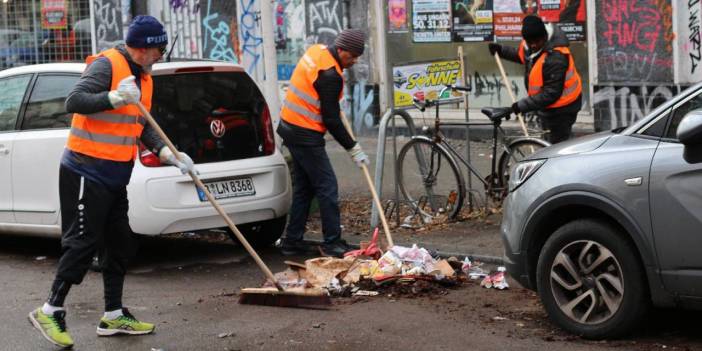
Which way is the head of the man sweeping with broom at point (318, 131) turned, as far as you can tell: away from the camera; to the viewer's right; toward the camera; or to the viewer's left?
to the viewer's right

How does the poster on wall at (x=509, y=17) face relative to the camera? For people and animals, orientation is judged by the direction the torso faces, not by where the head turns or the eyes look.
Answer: toward the camera

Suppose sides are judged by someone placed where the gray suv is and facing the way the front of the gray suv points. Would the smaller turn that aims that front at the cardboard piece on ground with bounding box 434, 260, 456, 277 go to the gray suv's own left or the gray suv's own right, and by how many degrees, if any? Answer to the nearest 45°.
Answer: approximately 45° to the gray suv's own right

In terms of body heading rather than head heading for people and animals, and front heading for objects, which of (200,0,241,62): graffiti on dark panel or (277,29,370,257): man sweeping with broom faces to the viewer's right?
the man sweeping with broom

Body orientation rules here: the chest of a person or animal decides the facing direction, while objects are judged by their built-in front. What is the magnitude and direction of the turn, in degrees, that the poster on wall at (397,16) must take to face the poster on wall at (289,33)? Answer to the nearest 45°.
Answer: approximately 135° to its right

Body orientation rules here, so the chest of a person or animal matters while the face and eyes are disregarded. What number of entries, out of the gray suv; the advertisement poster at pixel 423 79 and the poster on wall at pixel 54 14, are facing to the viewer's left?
1

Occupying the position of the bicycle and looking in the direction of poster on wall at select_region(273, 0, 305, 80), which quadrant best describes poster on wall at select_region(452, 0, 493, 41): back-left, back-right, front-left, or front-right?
front-right

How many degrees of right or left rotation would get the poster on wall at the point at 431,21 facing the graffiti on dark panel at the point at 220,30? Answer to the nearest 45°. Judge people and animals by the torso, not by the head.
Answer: approximately 135° to its right

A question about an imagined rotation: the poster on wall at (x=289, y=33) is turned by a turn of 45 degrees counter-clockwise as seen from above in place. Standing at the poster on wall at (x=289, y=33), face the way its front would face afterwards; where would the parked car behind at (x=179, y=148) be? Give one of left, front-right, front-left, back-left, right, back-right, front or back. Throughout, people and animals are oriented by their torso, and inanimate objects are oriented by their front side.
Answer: front-right

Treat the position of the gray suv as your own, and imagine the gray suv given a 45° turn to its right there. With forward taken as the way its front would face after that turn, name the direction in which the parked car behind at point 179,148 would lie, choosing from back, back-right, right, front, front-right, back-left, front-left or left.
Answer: front

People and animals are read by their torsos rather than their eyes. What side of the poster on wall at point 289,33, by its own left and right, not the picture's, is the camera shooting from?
front

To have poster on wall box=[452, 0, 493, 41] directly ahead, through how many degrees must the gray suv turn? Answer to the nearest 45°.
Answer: approximately 90° to its right

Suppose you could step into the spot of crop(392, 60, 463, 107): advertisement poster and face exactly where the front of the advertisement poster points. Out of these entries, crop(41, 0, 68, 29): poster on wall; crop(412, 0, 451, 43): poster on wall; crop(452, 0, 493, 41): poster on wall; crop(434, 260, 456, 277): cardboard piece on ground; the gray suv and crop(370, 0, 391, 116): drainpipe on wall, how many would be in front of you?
2

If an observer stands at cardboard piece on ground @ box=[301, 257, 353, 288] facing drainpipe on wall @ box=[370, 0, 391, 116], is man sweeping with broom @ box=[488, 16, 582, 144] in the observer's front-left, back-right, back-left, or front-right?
front-right

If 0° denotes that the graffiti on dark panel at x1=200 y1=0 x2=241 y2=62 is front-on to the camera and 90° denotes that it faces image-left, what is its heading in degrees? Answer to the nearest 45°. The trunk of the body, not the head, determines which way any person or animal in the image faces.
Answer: approximately 0°
